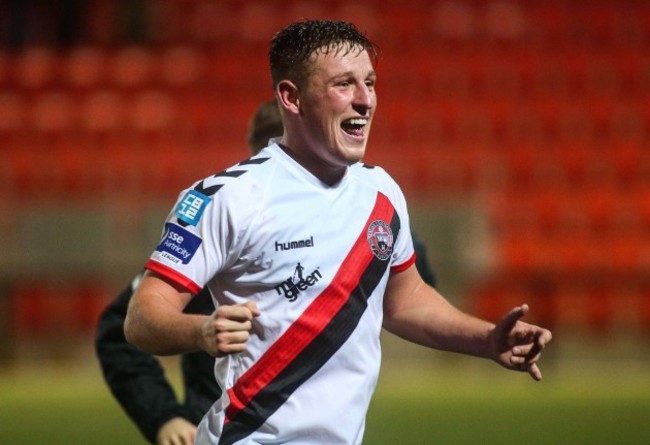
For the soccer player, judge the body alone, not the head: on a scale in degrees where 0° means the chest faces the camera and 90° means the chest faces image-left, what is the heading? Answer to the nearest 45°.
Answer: approximately 315°

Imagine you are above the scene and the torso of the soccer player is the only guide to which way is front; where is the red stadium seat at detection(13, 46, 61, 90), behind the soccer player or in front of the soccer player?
behind

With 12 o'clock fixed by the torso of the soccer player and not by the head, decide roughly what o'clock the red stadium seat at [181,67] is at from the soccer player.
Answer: The red stadium seat is roughly at 7 o'clock from the soccer player.

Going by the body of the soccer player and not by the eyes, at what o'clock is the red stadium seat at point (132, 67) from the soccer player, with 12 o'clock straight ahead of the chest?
The red stadium seat is roughly at 7 o'clock from the soccer player.

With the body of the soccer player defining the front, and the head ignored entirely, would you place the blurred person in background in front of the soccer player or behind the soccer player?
behind
